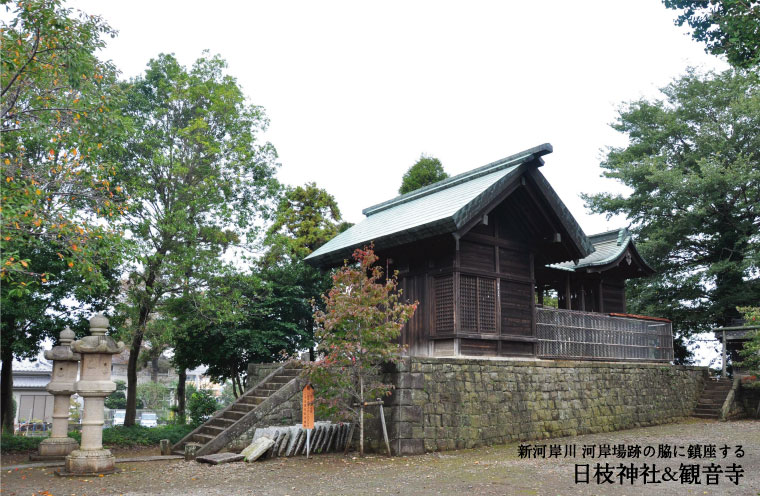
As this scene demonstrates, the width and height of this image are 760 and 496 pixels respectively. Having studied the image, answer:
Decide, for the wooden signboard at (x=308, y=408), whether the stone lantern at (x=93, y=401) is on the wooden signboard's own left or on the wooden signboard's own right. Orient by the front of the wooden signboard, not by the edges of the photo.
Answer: on the wooden signboard's own right

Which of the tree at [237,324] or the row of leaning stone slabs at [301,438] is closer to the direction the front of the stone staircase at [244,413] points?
the row of leaning stone slabs

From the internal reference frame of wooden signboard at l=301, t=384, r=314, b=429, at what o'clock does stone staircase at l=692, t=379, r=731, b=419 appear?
The stone staircase is roughly at 8 o'clock from the wooden signboard.

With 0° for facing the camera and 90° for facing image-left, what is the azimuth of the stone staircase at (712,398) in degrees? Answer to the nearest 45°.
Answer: approximately 45°

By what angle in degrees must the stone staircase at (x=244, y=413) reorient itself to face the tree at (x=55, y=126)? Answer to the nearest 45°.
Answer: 0° — it already faces it

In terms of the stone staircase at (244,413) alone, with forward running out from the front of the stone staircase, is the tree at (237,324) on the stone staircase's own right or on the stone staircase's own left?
on the stone staircase's own right

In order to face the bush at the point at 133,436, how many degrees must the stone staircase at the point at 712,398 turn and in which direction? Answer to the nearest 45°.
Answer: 0° — it already faces it

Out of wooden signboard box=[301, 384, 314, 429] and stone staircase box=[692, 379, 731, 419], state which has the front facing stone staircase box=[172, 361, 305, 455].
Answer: stone staircase box=[692, 379, 731, 419]

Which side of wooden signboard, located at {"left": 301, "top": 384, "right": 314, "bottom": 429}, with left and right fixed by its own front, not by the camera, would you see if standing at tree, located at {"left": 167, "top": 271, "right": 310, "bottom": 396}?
back

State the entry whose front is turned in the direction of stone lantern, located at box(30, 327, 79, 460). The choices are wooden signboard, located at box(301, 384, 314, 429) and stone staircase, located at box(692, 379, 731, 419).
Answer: the stone staircase

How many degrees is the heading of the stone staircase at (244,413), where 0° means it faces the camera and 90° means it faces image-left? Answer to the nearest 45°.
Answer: approximately 45°

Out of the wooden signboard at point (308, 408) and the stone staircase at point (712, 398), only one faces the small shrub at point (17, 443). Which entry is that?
the stone staircase
